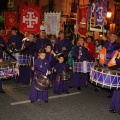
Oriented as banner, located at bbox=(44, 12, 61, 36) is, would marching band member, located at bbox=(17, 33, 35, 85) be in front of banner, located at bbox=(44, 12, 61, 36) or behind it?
in front

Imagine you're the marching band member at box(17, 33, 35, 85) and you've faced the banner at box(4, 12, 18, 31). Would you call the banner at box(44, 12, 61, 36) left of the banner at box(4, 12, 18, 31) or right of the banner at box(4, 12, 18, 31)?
right

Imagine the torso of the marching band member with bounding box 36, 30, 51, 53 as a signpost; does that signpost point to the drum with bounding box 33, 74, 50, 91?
yes

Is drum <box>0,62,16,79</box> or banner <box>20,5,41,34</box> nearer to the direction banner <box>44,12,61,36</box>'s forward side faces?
the drum

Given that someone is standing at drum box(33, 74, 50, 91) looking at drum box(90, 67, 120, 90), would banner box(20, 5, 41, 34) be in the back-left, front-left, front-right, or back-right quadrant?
back-left

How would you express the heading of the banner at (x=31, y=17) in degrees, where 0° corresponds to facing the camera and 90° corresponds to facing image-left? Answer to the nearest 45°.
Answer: approximately 0°

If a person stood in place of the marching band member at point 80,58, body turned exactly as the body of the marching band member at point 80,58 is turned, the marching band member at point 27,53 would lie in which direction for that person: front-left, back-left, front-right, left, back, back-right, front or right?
right

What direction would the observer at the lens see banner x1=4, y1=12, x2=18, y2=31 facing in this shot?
facing the viewer

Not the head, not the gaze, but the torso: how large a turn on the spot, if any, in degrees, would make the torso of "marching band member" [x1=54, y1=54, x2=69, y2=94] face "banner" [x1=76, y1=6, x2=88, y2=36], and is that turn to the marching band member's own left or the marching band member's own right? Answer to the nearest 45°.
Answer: approximately 180°

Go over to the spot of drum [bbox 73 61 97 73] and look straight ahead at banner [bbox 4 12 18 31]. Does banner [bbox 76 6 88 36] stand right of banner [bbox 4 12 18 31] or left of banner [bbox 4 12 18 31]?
right

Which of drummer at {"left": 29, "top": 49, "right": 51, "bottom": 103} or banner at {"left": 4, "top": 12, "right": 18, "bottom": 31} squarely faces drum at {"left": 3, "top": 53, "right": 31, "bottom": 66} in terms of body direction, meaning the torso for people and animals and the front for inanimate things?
the banner
